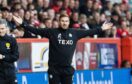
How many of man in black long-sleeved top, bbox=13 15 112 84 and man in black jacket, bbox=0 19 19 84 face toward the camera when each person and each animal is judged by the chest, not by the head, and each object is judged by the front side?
2

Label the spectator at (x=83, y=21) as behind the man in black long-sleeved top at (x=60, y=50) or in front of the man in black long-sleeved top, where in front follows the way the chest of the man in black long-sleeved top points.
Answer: behind

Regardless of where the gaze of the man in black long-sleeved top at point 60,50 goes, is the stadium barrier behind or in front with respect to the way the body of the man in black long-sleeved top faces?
behind

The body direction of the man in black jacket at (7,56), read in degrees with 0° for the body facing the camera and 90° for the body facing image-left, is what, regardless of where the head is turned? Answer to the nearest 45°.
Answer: approximately 0°

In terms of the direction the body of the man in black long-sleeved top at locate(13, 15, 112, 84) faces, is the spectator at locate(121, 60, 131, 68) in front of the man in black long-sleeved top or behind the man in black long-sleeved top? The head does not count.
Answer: behind

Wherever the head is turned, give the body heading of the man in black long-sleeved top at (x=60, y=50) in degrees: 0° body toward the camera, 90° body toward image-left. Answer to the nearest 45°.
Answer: approximately 0°
